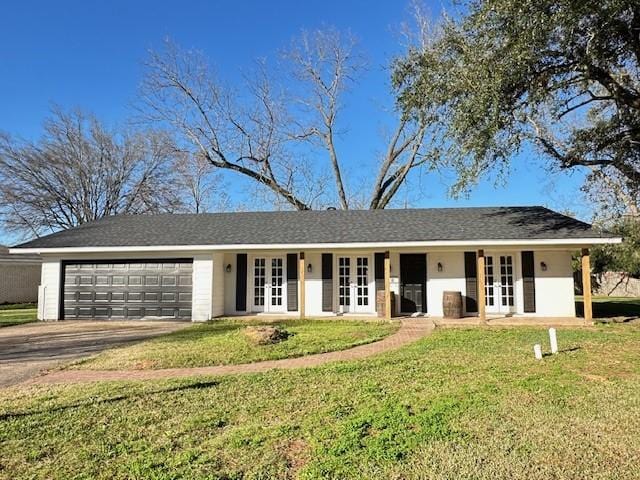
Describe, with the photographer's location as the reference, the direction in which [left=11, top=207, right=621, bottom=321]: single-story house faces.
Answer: facing the viewer

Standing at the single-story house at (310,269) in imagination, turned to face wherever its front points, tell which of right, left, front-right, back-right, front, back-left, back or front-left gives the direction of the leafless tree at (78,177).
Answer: back-right

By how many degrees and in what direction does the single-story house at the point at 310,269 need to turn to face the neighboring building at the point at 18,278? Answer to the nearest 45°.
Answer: approximately 135° to its right
